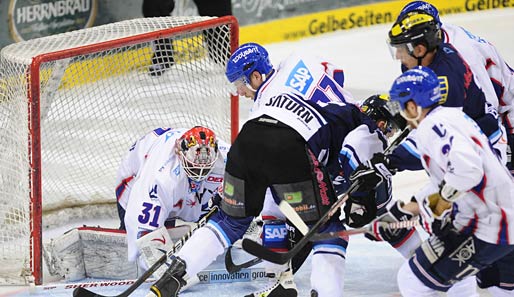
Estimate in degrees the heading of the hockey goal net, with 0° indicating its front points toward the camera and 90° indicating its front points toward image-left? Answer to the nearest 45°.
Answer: approximately 315°

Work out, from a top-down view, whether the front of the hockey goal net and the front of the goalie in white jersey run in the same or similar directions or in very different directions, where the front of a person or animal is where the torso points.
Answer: same or similar directions

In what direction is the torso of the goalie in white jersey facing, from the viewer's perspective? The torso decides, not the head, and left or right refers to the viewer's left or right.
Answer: facing the viewer and to the right of the viewer
